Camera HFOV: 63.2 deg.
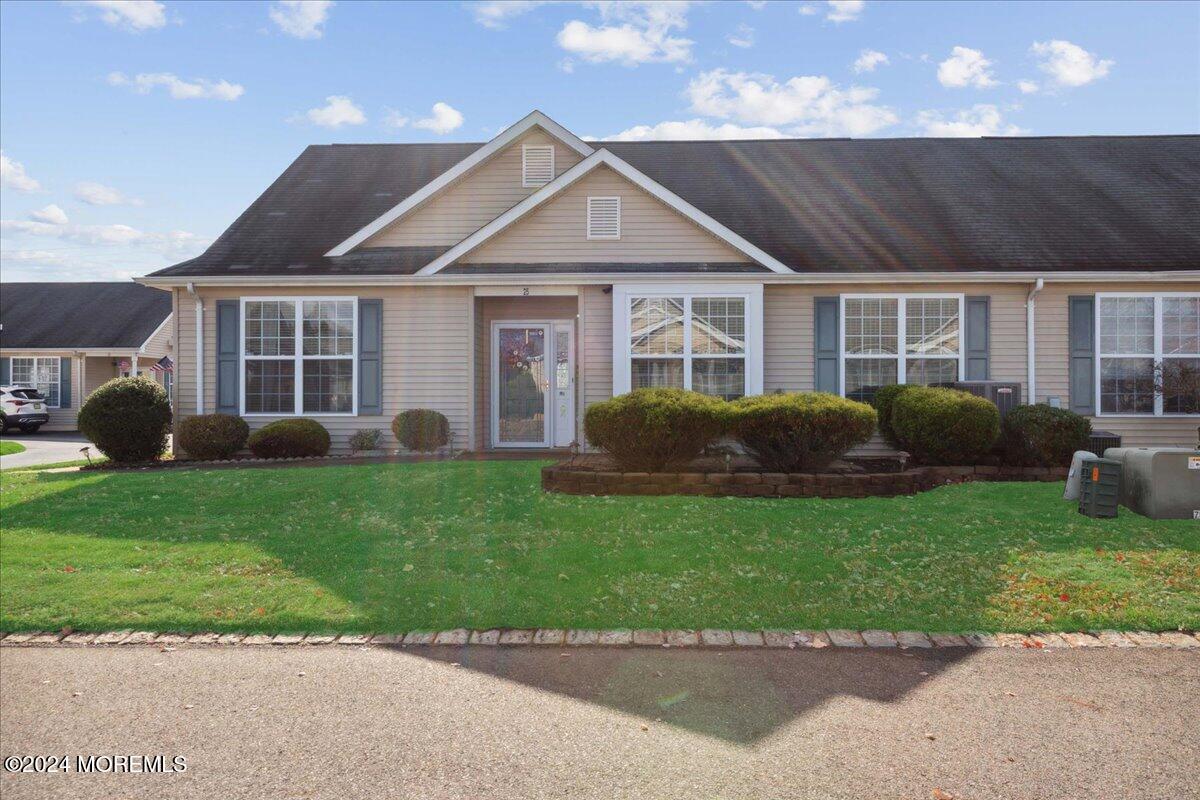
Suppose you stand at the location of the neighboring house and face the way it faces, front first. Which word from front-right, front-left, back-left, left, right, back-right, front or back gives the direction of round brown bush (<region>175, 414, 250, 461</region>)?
front

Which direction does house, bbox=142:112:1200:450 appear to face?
toward the camera

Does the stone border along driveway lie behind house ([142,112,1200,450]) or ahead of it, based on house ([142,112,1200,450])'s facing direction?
ahead

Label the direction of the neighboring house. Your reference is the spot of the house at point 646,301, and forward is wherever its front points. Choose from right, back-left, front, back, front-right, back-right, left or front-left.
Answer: back-right

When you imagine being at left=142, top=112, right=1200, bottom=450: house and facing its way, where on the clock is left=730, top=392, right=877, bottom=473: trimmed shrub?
The trimmed shrub is roughly at 11 o'clock from the house.

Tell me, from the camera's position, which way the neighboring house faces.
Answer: facing the viewer

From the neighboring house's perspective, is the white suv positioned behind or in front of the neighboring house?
in front

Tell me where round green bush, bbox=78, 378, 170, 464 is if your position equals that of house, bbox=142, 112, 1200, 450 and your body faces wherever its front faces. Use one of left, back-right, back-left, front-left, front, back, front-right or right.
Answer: right

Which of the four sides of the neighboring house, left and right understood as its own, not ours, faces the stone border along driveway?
front

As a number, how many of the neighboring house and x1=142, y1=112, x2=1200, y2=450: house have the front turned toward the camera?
2

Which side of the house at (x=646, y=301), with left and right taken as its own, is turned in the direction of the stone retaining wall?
front
